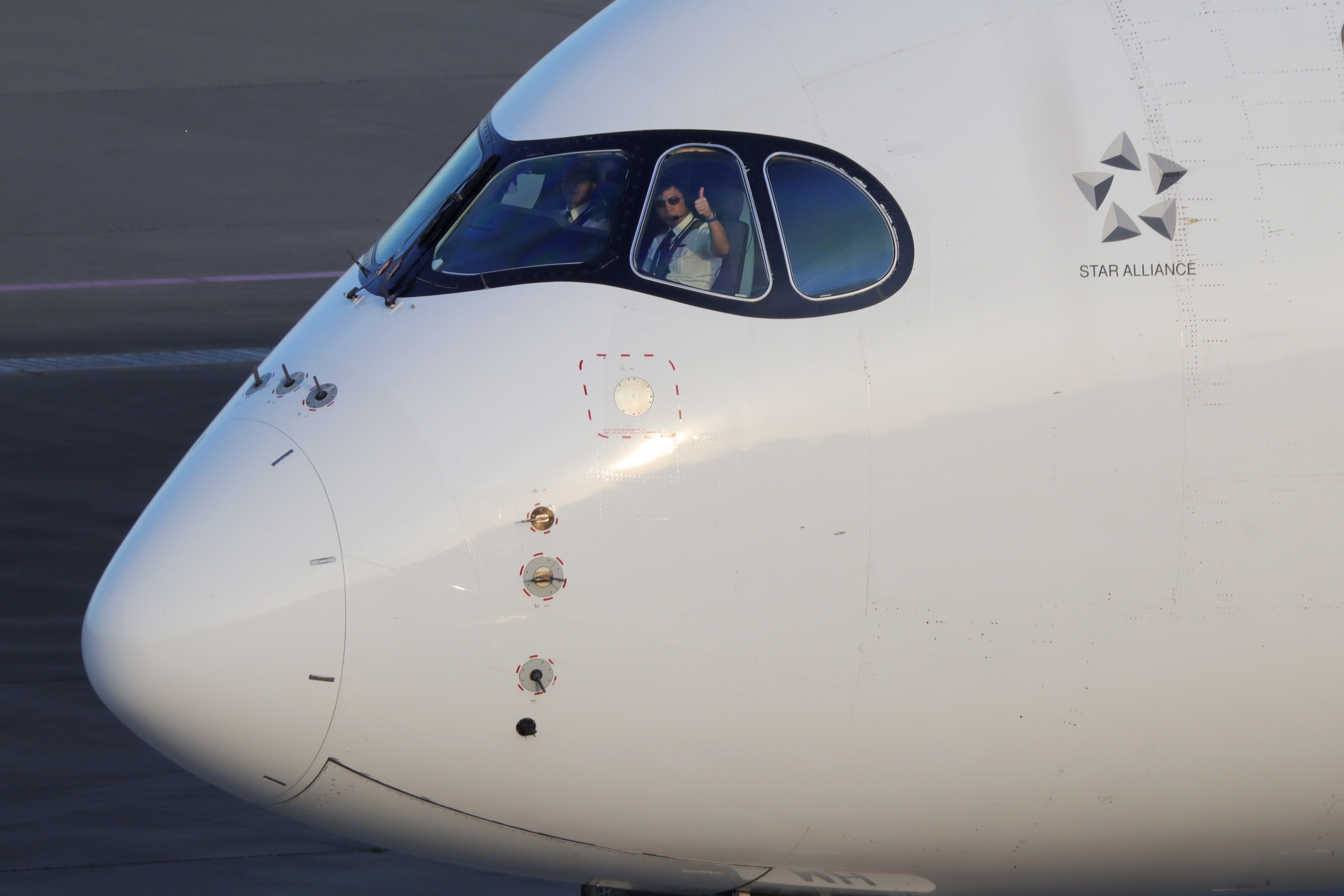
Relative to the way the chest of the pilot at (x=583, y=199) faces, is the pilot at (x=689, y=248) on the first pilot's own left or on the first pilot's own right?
on the first pilot's own left

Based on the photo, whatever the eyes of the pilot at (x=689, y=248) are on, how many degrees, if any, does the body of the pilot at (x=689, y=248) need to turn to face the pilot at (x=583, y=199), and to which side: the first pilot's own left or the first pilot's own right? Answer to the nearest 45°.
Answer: approximately 45° to the first pilot's own right

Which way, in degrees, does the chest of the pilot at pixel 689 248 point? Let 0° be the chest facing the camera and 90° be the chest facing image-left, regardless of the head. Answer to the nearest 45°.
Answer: approximately 45°

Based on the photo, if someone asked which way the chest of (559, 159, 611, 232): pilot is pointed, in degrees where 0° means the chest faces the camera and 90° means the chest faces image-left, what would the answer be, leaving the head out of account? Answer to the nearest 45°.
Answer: approximately 45°
